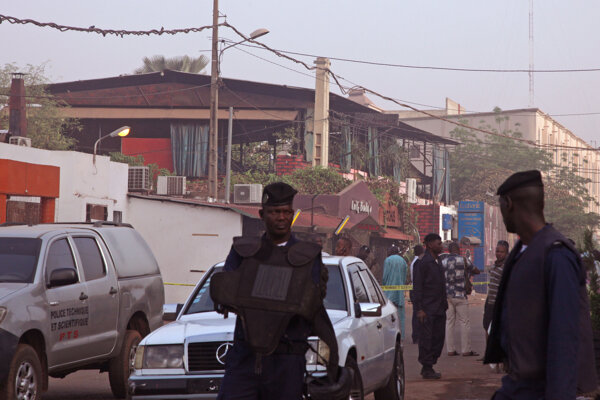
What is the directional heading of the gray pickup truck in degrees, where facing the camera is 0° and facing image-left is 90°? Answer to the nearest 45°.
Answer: approximately 45°

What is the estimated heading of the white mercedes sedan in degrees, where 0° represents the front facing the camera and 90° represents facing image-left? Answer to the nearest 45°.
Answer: approximately 45°

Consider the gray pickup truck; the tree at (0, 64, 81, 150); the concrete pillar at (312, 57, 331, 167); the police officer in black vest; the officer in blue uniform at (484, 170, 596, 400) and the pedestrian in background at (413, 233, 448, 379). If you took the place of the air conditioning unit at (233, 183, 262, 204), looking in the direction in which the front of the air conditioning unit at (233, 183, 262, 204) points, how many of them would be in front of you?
4

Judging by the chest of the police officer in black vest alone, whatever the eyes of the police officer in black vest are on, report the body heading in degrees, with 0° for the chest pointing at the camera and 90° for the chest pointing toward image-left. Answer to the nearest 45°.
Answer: approximately 0°

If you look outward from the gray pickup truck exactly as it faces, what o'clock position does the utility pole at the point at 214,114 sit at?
The utility pole is roughly at 5 o'clock from the gray pickup truck.

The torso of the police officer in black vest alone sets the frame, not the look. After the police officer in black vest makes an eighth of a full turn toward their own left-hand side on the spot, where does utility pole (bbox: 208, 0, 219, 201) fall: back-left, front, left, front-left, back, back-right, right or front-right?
back-left

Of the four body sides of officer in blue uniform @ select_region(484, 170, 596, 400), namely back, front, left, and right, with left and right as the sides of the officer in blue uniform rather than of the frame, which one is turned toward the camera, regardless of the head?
left
